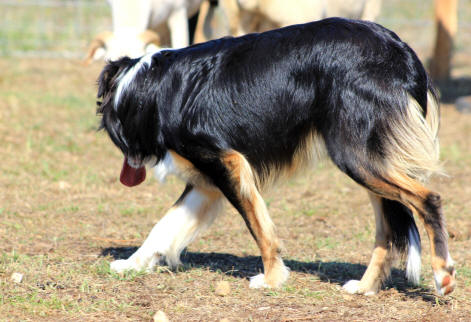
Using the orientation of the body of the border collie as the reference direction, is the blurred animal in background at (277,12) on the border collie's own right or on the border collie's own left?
on the border collie's own right

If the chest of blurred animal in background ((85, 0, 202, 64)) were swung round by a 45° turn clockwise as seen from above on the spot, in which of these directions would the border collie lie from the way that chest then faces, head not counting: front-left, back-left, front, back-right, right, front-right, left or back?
left

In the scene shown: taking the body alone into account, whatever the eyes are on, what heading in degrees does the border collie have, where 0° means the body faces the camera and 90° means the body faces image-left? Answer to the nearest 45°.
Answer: approximately 90°

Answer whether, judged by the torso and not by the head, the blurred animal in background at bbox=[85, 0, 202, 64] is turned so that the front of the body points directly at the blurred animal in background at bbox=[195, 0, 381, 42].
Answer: no
